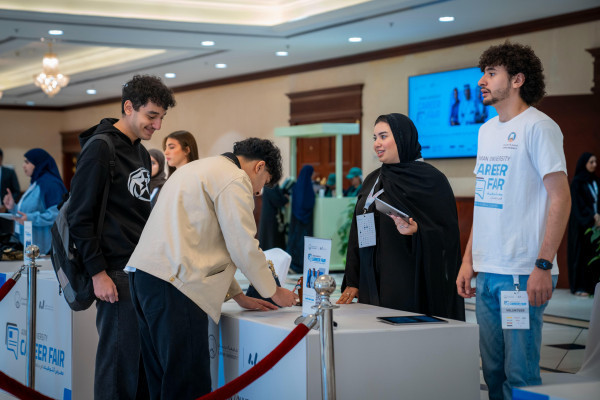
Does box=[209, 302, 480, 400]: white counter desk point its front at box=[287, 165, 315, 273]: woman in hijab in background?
no

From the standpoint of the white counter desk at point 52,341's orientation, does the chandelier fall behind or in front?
behind

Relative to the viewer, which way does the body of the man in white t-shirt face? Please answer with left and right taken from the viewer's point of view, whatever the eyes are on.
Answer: facing the viewer and to the left of the viewer

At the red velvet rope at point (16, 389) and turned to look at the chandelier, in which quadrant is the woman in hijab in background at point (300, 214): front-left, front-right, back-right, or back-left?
front-right

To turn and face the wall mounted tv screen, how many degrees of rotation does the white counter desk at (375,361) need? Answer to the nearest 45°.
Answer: approximately 135° to its right

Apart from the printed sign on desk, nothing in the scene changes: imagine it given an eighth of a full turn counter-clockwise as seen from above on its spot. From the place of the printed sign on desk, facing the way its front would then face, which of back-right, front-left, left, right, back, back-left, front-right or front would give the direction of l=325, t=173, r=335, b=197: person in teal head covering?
back

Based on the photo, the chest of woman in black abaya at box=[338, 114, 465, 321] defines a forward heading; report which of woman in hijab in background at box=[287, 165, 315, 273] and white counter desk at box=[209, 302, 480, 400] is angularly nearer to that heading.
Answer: the white counter desk

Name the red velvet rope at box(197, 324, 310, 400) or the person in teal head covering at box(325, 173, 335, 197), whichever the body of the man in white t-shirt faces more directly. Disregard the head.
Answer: the red velvet rope

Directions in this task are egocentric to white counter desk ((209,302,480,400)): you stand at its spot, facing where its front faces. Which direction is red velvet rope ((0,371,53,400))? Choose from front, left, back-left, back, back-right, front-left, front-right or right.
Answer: front-right

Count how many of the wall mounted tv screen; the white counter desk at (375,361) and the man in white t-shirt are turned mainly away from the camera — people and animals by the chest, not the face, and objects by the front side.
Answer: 0

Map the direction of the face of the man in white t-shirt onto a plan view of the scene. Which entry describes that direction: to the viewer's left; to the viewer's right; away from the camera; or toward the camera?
to the viewer's left

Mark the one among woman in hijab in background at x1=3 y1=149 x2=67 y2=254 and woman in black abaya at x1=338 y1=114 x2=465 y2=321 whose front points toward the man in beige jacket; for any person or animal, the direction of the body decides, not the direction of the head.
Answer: the woman in black abaya

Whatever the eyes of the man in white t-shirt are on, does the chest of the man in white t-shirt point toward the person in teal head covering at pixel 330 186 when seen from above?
no

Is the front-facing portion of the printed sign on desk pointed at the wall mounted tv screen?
no

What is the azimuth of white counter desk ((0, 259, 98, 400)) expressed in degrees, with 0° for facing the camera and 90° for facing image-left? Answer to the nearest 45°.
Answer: approximately 45°

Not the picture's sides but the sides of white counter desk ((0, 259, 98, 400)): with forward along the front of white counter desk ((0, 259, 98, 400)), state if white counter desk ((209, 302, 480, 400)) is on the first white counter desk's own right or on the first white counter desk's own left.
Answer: on the first white counter desk's own left

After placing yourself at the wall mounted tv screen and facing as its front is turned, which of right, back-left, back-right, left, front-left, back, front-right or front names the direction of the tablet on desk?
front-left

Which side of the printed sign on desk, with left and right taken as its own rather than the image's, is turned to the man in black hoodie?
right
